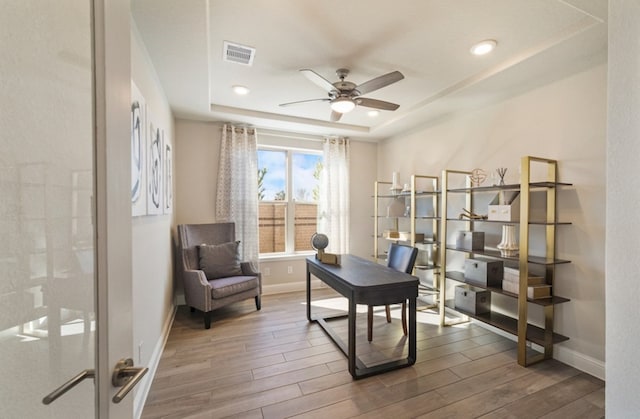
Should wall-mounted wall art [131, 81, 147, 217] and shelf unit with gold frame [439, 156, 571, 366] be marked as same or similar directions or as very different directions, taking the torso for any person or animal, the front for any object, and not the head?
very different directions

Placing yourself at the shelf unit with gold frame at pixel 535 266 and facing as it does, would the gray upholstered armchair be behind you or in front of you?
in front

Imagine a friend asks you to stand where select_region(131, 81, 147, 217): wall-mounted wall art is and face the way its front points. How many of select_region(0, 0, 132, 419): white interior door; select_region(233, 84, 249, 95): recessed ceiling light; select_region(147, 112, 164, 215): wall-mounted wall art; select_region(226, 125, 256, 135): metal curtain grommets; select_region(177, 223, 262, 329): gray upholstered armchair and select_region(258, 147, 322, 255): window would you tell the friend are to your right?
1

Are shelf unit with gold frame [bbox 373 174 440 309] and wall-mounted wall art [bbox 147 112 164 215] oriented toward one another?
yes

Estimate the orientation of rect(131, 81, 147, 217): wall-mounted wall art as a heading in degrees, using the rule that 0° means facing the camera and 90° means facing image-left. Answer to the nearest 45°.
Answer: approximately 270°

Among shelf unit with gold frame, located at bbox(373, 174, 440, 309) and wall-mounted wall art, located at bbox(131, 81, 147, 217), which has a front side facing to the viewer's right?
the wall-mounted wall art

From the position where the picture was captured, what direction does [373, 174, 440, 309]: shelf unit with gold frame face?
facing the viewer and to the left of the viewer

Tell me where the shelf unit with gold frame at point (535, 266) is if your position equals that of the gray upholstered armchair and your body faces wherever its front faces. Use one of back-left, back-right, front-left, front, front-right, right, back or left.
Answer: front

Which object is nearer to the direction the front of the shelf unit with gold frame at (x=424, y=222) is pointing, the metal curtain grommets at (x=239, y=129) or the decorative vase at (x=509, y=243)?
the metal curtain grommets

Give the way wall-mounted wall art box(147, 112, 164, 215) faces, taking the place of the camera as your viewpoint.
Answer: facing to the right of the viewer

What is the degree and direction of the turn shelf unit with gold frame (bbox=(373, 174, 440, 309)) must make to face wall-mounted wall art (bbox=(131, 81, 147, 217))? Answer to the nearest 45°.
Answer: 0° — it already faces it

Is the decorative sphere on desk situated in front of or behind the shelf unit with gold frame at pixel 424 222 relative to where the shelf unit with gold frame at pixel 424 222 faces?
in front

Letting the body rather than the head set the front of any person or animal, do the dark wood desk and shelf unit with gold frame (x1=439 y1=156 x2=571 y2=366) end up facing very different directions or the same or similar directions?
very different directions

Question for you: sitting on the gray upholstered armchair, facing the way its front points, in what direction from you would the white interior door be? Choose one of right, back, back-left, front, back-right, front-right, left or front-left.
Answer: front-right

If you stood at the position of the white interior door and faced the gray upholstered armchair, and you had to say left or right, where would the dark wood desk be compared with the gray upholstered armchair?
right

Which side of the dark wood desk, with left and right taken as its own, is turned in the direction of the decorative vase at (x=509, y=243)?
front

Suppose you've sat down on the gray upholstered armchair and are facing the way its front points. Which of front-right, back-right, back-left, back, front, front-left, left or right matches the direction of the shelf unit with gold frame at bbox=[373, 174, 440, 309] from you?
front-left

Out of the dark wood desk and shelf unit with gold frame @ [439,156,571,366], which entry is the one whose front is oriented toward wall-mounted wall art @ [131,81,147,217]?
the shelf unit with gold frame

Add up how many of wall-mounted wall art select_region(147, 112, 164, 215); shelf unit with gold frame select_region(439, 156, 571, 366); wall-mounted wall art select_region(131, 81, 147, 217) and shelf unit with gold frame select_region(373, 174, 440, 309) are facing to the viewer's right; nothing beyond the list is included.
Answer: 2

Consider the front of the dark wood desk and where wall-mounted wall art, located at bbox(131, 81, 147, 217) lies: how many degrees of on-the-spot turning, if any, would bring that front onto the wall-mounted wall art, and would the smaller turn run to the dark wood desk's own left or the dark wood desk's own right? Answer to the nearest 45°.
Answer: approximately 180°
